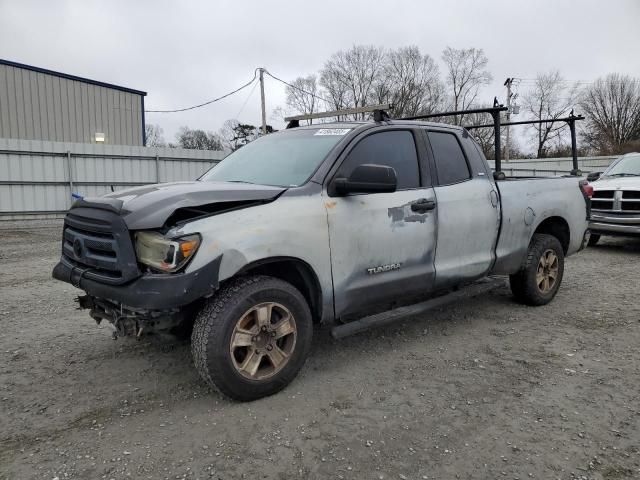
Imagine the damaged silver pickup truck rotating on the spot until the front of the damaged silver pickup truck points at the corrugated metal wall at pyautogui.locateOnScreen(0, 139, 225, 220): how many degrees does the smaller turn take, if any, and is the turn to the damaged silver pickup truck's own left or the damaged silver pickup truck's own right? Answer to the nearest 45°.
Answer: approximately 90° to the damaged silver pickup truck's own right

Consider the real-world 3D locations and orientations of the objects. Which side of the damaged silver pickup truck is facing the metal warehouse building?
right

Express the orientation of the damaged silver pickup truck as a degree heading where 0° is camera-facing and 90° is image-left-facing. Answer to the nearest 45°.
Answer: approximately 45°

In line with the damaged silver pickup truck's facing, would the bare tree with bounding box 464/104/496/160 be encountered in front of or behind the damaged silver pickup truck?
behind

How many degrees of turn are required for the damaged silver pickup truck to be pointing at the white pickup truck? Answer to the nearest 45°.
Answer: approximately 180°
